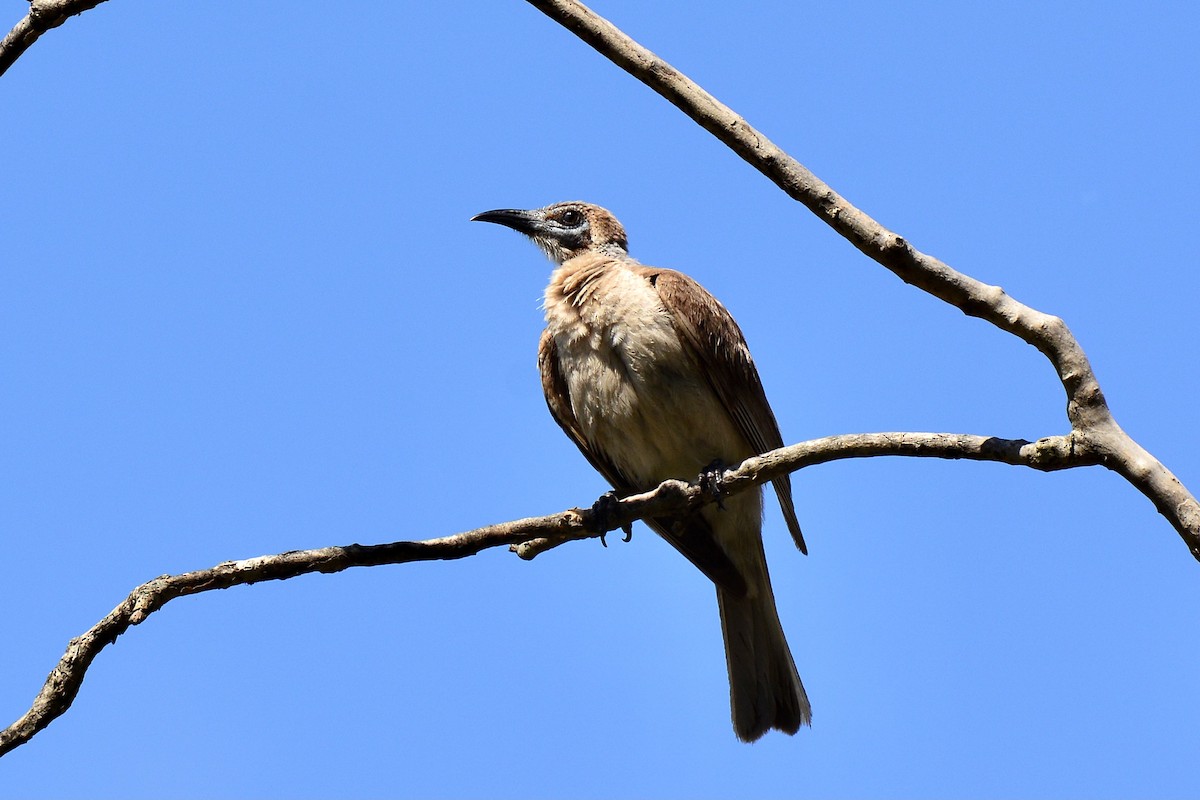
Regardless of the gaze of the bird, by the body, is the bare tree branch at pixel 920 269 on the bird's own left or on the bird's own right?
on the bird's own left

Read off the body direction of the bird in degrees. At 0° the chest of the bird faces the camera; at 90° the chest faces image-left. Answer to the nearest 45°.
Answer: approximately 45°

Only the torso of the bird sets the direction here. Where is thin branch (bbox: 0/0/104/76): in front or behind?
in front
